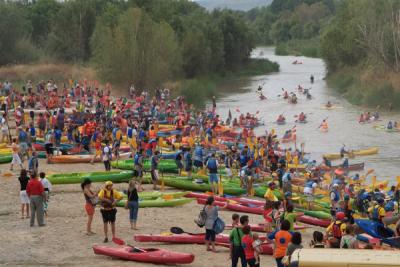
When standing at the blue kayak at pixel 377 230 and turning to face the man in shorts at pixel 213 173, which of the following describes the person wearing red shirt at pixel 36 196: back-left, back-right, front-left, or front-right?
front-left

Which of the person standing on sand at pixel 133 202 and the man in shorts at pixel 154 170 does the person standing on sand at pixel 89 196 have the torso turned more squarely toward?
the person standing on sand

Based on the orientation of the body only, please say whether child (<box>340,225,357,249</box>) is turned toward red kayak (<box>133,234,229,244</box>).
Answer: no

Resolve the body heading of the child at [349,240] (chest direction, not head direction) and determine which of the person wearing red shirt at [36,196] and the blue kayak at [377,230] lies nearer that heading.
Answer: the blue kayak

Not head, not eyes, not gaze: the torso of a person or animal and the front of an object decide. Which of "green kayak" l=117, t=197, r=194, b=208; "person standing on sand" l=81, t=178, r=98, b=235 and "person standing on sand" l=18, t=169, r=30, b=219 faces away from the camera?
"person standing on sand" l=18, t=169, r=30, b=219

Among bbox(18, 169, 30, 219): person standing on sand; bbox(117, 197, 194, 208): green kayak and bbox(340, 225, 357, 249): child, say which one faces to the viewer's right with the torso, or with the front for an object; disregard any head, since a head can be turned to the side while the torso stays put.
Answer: the green kayak
